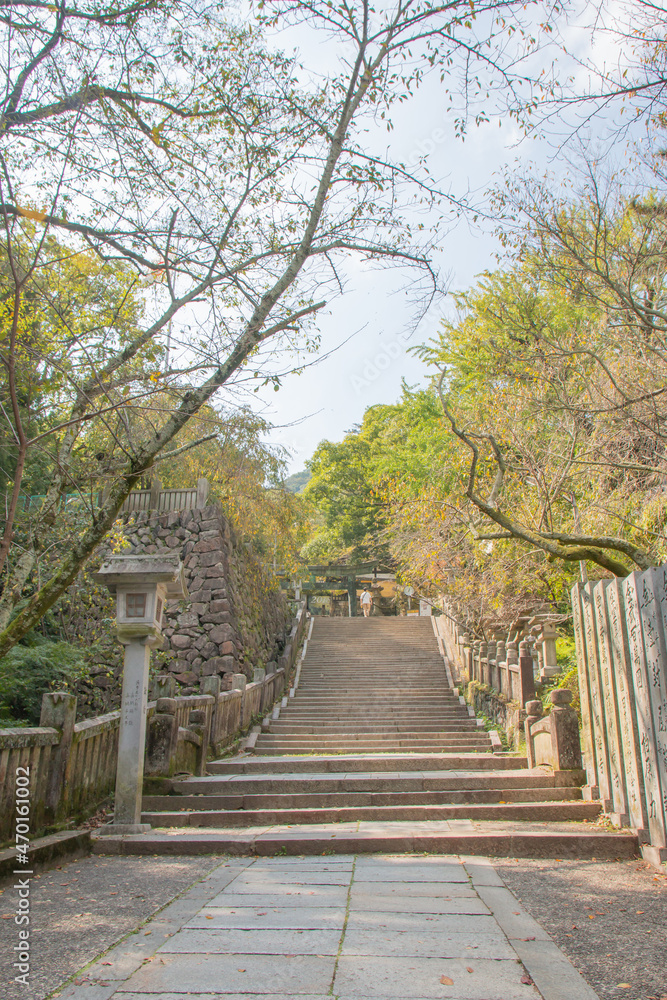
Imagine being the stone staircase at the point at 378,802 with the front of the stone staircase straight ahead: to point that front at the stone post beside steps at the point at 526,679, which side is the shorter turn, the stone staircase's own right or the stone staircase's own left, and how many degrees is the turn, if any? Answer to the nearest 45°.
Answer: approximately 135° to the stone staircase's own left

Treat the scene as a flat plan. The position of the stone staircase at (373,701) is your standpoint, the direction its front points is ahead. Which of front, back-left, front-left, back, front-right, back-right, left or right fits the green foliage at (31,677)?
front-right

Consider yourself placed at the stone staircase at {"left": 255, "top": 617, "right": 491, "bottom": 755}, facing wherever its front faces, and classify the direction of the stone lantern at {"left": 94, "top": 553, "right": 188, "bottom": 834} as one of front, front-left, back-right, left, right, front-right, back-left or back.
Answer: front

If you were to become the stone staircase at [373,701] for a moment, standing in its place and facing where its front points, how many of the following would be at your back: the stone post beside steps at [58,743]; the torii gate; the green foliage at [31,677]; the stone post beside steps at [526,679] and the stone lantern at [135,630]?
1

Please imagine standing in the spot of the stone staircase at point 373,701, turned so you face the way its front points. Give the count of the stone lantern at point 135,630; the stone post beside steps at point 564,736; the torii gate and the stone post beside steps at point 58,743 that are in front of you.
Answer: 3

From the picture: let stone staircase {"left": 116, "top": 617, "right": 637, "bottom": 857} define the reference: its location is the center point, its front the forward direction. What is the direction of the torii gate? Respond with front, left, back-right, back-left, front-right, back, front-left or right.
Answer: back

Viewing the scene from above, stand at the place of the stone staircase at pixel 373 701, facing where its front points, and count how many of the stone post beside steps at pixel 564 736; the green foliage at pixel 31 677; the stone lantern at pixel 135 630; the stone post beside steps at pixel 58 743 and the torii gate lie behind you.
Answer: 1

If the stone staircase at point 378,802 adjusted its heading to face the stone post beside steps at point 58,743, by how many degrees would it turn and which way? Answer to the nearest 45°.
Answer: approximately 45° to its right

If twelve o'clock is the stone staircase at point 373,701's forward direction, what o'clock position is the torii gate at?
The torii gate is roughly at 6 o'clock from the stone staircase.

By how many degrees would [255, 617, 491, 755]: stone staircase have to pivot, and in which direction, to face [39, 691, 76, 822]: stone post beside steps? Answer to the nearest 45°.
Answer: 0° — it already faces it

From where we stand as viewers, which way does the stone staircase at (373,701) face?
facing the viewer
